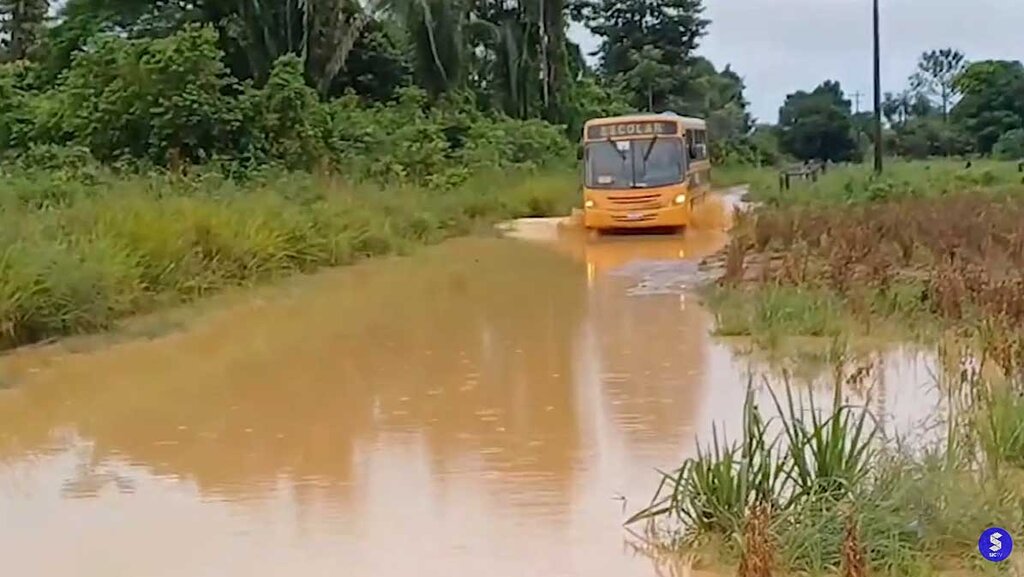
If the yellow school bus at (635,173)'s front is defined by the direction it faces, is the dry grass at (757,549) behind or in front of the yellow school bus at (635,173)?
in front

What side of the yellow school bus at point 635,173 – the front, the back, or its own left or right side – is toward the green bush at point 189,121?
right

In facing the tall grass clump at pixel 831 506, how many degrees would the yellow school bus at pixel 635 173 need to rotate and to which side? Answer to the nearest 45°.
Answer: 0° — it already faces it

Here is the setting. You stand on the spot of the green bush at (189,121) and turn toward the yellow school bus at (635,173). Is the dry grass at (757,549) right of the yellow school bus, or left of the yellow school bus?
right

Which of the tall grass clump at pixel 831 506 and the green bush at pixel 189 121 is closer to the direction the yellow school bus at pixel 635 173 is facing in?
the tall grass clump

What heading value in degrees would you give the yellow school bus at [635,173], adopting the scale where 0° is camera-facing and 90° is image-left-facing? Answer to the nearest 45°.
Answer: approximately 0°
